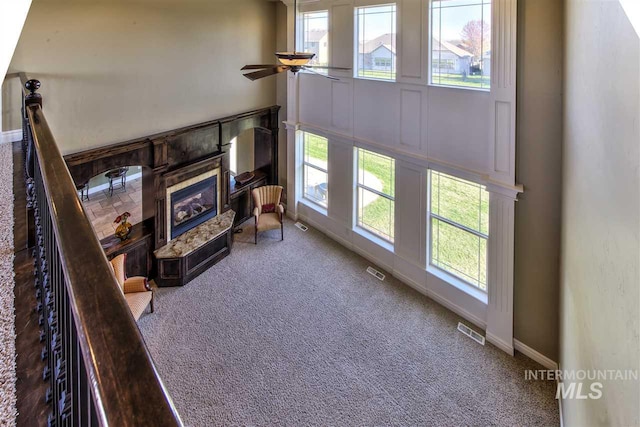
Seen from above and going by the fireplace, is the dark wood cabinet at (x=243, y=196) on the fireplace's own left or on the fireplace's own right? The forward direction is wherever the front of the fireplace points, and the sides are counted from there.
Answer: on the fireplace's own left

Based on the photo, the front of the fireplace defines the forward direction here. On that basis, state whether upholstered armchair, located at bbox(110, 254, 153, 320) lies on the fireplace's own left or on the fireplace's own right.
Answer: on the fireplace's own right

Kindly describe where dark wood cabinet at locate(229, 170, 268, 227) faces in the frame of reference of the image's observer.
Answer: facing the viewer and to the right of the viewer

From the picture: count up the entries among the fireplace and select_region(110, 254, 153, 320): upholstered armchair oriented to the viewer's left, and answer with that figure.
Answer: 0

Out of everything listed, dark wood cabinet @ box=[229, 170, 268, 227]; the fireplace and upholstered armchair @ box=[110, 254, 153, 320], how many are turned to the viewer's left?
0

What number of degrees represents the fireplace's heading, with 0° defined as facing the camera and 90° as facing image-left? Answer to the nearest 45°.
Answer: approximately 315°
